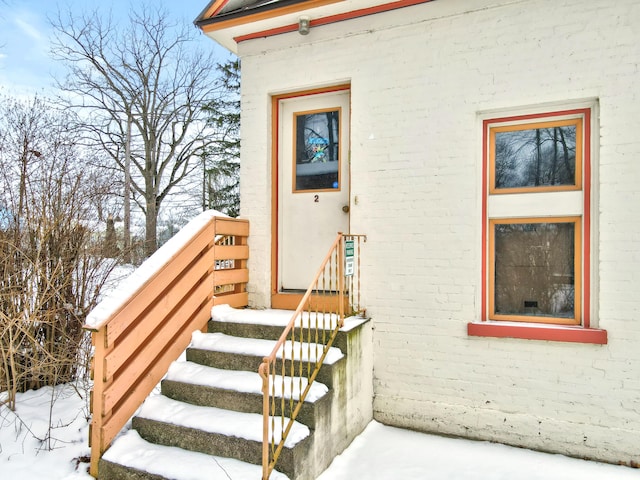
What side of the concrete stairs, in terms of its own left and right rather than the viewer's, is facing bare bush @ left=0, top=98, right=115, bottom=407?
right

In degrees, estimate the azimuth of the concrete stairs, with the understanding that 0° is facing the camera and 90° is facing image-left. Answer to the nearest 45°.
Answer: approximately 45°

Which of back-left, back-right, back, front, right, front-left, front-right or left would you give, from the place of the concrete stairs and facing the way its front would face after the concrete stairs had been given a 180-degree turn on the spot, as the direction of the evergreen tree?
front-left
